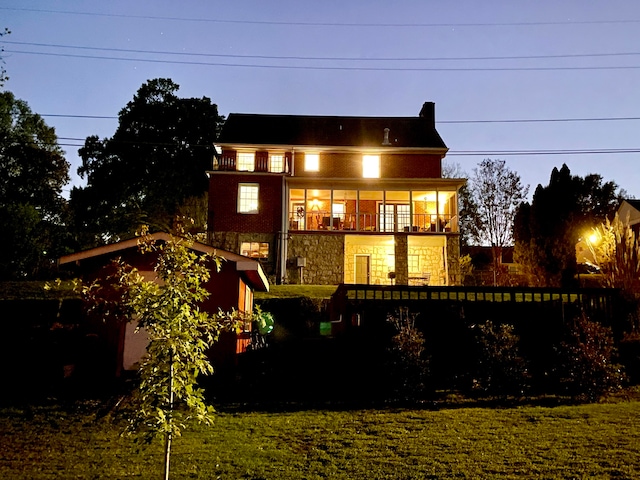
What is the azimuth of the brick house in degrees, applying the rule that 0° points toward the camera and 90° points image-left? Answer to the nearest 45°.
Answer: approximately 180°

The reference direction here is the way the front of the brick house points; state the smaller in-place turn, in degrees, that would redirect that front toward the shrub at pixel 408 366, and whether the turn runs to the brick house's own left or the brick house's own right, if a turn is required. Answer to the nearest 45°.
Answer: approximately 180°

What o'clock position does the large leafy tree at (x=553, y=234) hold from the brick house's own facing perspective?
The large leafy tree is roughly at 4 o'clock from the brick house.

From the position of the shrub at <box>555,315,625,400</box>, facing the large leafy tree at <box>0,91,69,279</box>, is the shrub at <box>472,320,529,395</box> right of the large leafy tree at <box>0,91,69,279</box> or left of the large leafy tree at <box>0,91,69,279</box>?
left

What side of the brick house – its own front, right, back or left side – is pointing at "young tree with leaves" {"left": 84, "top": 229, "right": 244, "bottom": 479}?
back

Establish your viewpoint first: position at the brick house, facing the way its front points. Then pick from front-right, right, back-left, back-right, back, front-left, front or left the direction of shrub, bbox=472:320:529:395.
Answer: back
